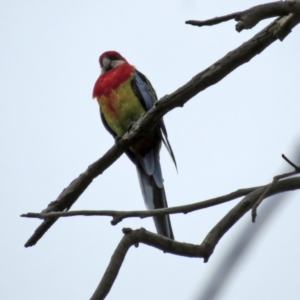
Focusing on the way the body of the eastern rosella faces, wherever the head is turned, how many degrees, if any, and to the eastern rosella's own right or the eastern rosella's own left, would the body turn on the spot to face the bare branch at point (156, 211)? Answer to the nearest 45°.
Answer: approximately 45° to the eastern rosella's own left

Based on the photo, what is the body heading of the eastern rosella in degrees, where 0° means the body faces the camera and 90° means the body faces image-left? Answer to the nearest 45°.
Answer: approximately 45°

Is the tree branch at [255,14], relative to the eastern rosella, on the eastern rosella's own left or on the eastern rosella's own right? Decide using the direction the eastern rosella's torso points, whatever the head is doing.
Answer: on the eastern rosella's own left
